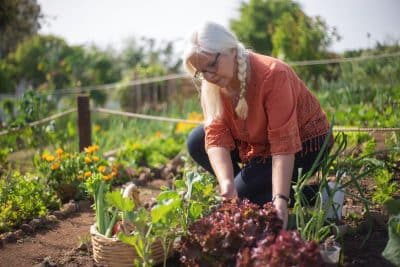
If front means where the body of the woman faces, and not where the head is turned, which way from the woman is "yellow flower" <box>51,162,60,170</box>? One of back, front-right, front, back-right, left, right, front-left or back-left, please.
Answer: right

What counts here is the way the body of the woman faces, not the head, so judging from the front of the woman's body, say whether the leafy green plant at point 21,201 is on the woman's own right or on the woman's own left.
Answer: on the woman's own right

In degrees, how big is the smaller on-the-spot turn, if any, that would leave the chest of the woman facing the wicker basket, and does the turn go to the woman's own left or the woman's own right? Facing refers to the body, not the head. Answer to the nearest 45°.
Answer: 0° — they already face it

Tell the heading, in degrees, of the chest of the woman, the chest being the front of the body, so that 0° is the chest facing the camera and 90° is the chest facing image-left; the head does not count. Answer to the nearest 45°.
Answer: approximately 45°

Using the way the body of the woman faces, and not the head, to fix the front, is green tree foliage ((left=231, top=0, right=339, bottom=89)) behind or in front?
behind

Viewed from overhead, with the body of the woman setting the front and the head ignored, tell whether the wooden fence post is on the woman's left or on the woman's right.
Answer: on the woman's right

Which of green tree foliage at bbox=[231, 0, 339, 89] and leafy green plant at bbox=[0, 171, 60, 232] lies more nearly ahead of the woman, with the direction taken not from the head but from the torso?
the leafy green plant

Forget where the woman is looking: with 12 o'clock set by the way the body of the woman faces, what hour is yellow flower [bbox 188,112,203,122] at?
The yellow flower is roughly at 4 o'clock from the woman.

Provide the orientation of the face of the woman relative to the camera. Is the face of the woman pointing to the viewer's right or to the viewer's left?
to the viewer's left

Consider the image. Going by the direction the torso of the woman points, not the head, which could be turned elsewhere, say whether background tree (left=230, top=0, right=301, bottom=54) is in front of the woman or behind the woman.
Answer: behind

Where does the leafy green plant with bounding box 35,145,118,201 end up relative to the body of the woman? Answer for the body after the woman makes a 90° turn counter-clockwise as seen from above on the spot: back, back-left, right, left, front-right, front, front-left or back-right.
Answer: back

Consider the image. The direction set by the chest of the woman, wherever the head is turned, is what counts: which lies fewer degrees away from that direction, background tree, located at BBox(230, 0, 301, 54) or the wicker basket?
the wicker basket
